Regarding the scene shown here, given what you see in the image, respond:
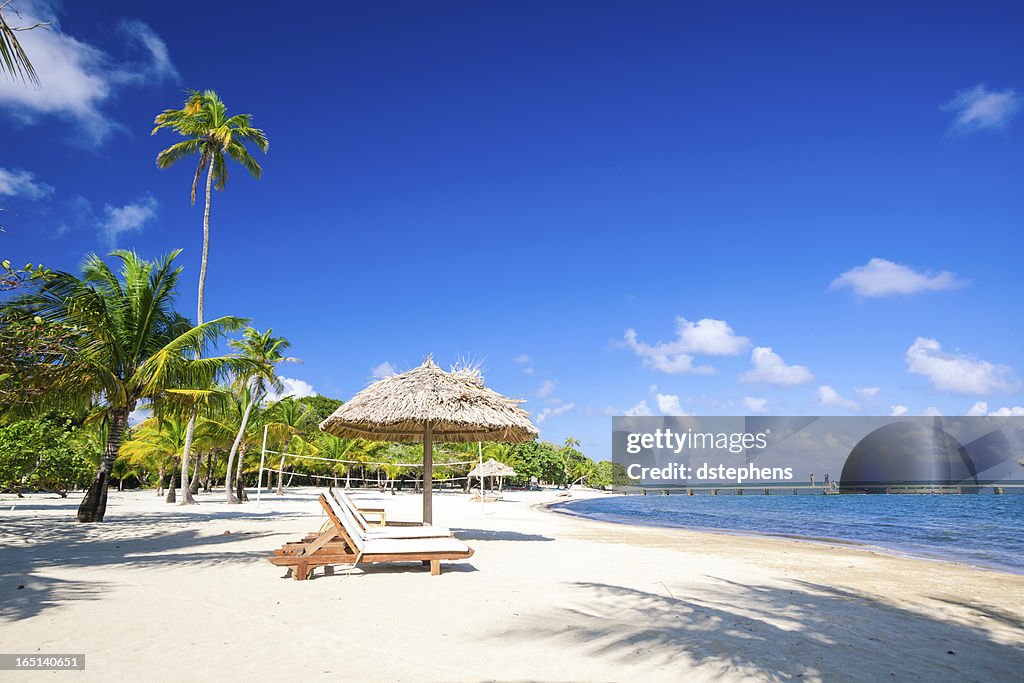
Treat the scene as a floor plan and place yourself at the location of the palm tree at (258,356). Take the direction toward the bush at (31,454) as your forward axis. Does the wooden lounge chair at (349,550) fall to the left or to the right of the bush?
left

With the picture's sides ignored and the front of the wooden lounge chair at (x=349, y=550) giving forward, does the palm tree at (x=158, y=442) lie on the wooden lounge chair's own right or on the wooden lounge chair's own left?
on the wooden lounge chair's own left

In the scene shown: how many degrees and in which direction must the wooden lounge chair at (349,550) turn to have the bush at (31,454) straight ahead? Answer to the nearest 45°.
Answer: approximately 135° to its left

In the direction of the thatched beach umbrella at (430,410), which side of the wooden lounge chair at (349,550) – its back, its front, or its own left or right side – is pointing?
left

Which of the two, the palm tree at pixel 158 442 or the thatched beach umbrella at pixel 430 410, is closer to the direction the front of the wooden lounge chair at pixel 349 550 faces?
the thatched beach umbrella

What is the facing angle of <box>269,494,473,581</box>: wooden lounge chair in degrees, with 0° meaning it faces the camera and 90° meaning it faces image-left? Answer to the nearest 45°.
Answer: approximately 270°

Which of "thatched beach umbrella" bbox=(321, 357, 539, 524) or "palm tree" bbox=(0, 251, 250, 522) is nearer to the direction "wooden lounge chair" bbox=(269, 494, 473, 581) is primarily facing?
the thatched beach umbrella

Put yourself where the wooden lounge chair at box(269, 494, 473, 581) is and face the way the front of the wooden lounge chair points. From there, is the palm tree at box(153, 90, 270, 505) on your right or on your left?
on your left

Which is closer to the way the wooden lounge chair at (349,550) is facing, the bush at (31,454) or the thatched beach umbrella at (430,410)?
the thatched beach umbrella
